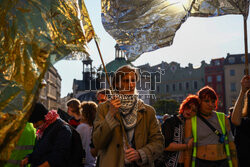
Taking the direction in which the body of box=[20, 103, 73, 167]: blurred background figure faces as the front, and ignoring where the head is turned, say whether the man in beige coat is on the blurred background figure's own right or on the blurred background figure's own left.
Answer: on the blurred background figure's own left

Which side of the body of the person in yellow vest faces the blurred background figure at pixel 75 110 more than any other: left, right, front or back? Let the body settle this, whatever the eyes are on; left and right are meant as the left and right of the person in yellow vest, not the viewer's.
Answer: right

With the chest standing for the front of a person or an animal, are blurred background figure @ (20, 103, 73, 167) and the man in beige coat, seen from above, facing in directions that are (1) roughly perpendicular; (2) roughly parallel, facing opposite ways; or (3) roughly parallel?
roughly perpendicular

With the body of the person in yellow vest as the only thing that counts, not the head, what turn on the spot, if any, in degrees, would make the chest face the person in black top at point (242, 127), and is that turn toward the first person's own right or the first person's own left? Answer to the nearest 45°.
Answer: approximately 135° to the first person's own left

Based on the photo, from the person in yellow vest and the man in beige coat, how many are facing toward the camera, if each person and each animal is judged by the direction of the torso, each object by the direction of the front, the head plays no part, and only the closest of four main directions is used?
2

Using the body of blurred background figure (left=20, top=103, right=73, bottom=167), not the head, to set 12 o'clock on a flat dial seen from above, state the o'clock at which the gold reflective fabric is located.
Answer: The gold reflective fabric is roughly at 9 o'clock from the blurred background figure.
